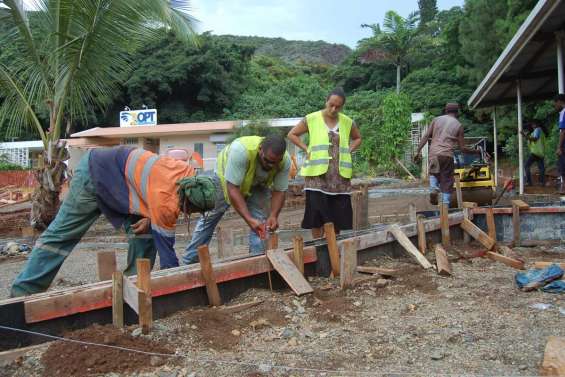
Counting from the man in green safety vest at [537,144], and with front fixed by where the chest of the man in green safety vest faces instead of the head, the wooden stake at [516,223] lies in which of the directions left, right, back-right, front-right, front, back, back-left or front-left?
left

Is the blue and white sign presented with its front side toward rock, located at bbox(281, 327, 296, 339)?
yes

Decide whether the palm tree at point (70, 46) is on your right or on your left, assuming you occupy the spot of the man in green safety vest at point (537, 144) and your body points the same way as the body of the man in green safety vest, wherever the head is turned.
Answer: on your left

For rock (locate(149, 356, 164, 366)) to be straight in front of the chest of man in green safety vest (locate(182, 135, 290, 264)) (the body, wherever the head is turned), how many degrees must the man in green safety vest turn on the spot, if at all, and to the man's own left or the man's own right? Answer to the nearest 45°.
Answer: approximately 45° to the man's own right

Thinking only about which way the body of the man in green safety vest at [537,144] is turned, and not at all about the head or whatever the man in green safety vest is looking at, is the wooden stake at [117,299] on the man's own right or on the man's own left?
on the man's own left

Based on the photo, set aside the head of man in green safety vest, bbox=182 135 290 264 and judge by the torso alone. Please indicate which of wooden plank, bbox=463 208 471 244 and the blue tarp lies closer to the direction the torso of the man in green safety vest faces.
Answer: the blue tarp
